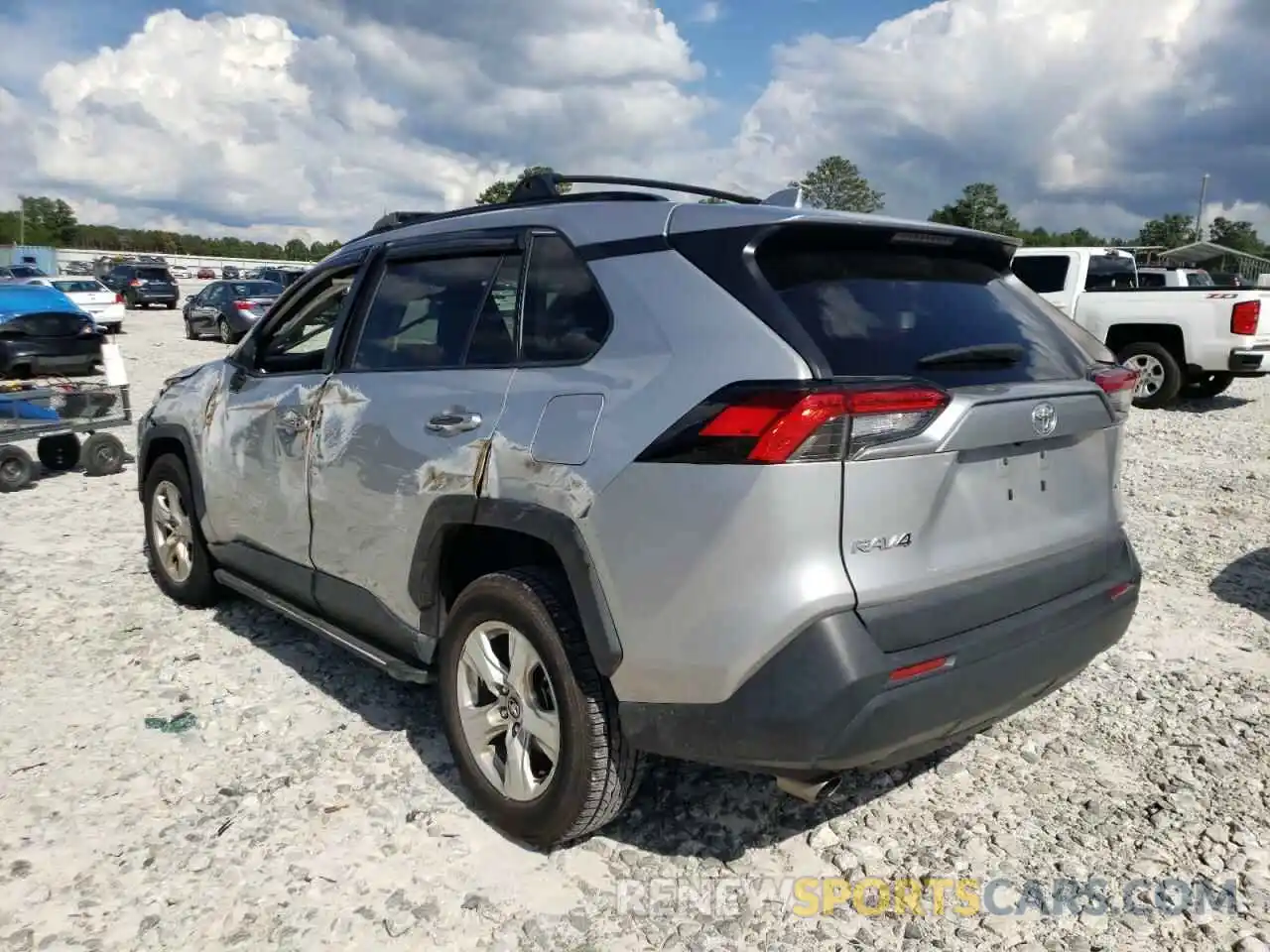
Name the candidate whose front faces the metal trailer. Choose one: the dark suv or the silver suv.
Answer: the silver suv

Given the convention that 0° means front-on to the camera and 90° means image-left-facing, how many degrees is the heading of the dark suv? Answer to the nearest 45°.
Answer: approximately 135°

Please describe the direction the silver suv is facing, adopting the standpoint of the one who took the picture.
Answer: facing away from the viewer and to the left of the viewer

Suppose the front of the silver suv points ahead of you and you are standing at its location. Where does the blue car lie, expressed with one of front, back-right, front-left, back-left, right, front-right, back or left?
front

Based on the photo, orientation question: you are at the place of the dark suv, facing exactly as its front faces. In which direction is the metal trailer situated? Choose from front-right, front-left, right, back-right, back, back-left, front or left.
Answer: back-left

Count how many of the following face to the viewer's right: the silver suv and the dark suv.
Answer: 0

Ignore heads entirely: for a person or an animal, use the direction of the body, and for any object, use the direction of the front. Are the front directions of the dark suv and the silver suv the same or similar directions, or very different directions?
same or similar directions

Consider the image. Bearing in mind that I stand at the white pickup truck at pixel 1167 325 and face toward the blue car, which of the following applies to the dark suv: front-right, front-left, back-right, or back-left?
front-right

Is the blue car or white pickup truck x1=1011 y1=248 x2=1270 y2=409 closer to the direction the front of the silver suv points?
the blue car

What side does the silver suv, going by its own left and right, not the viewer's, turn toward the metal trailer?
front

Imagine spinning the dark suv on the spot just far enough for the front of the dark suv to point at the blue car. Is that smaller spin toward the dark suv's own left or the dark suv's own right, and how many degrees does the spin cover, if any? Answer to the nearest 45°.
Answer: approximately 135° to the dark suv's own left
